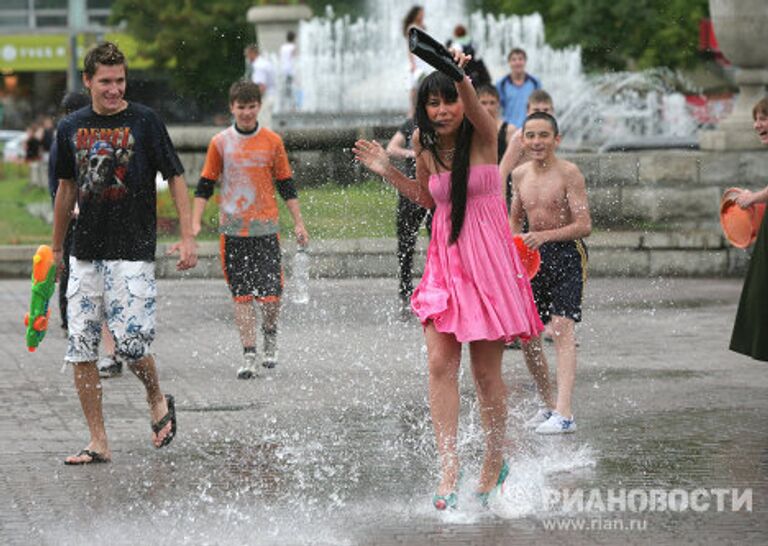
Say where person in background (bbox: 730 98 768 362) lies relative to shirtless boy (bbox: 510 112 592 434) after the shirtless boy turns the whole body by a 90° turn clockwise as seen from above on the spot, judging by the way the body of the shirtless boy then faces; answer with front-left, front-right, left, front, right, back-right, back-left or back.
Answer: back-right

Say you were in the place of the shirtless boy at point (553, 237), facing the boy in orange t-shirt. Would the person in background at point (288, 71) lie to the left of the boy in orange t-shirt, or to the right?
right

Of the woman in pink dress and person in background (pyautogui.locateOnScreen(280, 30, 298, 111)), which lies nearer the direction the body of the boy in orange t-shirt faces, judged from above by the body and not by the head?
the woman in pink dress

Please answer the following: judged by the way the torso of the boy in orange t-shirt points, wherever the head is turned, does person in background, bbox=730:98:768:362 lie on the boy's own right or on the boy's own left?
on the boy's own left

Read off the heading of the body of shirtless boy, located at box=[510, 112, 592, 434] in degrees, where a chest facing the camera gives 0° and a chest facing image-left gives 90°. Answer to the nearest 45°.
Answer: approximately 45°

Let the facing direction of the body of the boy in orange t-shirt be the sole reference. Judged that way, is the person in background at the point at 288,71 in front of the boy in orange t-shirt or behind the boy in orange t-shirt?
behind

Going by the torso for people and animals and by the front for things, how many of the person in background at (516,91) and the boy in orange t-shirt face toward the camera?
2

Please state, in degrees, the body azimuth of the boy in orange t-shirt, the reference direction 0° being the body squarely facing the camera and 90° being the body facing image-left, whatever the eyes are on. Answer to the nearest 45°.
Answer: approximately 0°
